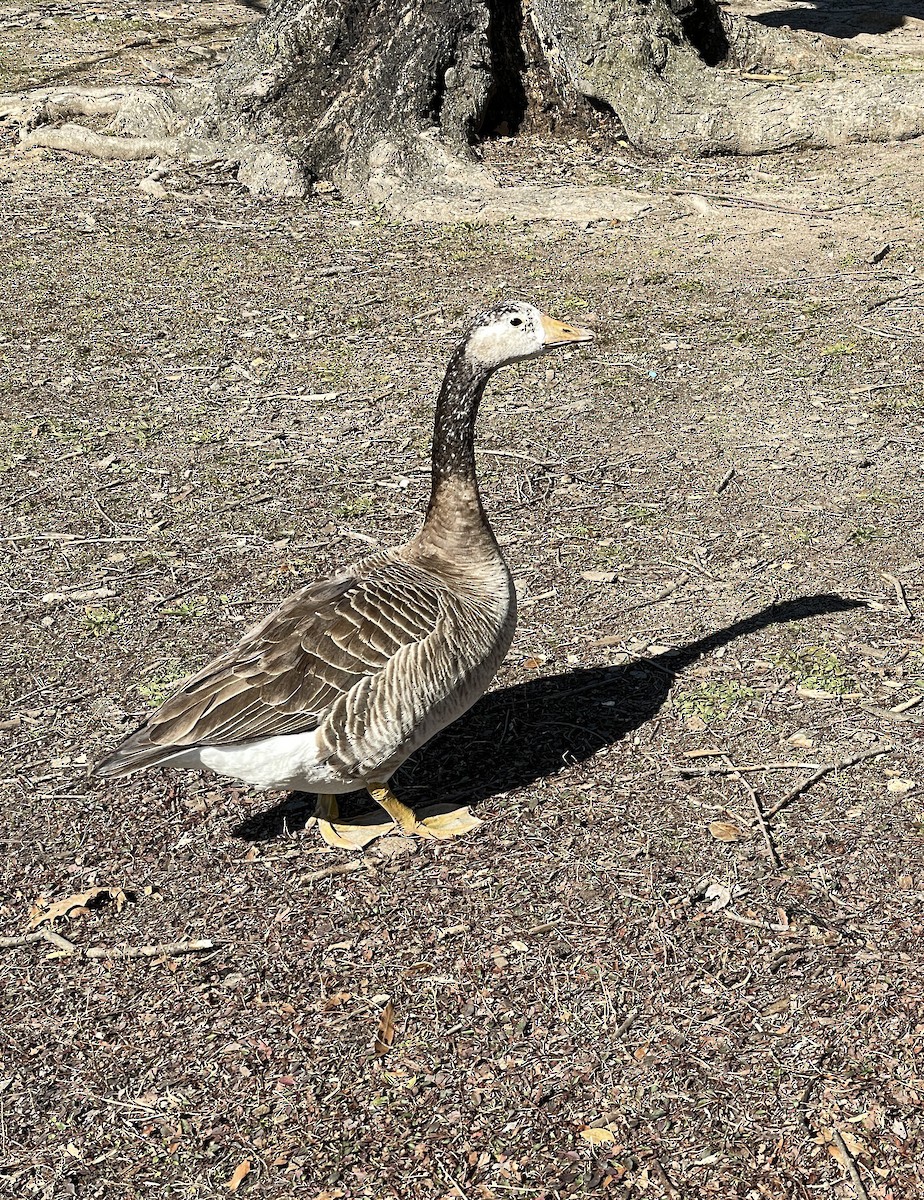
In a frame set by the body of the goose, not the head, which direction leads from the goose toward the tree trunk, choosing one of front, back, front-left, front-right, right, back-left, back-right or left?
left

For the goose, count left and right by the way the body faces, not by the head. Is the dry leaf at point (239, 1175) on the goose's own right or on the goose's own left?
on the goose's own right

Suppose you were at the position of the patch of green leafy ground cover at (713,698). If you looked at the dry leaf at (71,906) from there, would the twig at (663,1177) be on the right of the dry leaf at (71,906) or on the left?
left

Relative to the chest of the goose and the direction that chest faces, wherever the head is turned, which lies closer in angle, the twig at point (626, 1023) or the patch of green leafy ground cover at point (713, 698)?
the patch of green leafy ground cover

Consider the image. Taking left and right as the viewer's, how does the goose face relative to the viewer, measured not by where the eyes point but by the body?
facing to the right of the viewer

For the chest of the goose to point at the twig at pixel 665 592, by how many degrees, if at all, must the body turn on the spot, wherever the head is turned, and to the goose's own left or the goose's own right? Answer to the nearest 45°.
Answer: approximately 45° to the goose's own left

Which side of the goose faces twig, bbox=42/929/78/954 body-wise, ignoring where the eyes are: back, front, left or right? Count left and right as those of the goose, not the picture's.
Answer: back

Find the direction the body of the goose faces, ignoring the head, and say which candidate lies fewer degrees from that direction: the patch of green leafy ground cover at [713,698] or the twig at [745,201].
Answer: the patch of green leafy ground cover

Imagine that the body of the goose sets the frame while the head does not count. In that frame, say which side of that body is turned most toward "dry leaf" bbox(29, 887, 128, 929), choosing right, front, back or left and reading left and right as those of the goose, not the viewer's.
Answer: back

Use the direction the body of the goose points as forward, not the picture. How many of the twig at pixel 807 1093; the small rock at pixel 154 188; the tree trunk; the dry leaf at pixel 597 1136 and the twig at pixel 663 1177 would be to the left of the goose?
2

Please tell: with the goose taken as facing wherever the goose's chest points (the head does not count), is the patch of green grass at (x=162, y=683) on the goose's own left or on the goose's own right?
on the goose's own left

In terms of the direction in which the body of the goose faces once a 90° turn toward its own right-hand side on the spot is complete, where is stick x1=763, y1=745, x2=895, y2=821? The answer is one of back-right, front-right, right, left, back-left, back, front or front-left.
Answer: left

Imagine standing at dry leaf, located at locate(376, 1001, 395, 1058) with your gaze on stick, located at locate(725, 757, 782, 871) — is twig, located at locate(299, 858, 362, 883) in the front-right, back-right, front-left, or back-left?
front-left

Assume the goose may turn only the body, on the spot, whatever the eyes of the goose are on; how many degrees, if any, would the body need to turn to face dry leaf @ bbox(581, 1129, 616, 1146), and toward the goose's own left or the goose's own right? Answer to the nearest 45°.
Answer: approximately 90° to the goose's own right

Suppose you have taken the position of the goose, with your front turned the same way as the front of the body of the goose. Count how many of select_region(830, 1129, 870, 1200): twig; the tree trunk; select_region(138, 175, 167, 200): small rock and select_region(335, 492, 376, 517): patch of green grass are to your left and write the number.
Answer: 3

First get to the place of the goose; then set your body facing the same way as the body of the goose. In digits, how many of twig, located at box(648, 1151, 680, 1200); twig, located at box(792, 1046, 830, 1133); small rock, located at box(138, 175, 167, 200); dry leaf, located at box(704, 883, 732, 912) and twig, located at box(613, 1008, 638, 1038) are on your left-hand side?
1

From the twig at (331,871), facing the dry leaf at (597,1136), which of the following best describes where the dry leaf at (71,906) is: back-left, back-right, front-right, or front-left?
back-right

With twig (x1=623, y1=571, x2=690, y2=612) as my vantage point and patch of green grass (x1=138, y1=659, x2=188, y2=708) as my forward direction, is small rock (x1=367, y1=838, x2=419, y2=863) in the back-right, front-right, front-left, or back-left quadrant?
front-left

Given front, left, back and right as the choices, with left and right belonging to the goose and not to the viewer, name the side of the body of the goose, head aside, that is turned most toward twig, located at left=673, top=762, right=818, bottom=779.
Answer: front
